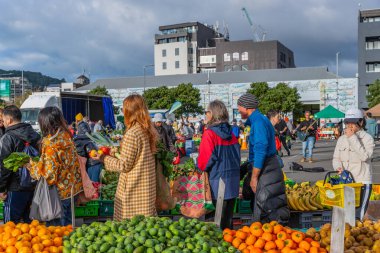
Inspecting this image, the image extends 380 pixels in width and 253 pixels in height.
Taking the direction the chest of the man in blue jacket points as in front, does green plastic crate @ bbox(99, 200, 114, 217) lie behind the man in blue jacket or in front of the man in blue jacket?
in front

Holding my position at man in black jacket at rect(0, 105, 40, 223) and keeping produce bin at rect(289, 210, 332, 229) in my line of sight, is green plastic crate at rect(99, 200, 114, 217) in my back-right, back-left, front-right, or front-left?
front-left

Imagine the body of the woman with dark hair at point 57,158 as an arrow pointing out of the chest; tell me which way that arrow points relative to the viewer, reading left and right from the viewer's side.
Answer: facing to the left of the viewer

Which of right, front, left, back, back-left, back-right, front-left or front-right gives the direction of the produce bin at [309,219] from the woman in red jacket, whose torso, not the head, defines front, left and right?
right

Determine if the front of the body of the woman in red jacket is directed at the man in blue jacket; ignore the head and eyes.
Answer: no

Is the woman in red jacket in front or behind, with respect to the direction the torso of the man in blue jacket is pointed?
in front

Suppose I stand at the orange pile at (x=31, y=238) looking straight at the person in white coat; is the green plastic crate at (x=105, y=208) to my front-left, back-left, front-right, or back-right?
front-left

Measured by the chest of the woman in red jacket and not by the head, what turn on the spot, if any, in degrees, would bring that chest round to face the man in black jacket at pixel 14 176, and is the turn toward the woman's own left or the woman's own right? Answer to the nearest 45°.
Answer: approximately 45° to the woman's own left

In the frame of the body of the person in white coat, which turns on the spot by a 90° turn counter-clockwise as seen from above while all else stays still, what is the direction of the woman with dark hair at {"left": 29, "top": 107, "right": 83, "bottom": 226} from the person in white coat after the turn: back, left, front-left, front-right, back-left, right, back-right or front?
right

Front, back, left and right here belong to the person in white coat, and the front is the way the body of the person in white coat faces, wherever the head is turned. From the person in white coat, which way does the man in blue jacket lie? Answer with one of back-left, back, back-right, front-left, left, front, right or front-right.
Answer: front

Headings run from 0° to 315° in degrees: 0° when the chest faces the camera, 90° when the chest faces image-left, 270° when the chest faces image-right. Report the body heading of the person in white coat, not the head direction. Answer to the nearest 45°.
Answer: approximately 45°

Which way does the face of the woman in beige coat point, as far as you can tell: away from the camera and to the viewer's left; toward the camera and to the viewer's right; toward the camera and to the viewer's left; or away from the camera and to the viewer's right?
away from the camera and to the viewer's left

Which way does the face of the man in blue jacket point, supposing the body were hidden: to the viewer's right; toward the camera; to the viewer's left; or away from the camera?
to the viewer's left

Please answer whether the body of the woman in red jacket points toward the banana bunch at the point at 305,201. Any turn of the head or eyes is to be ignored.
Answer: no
